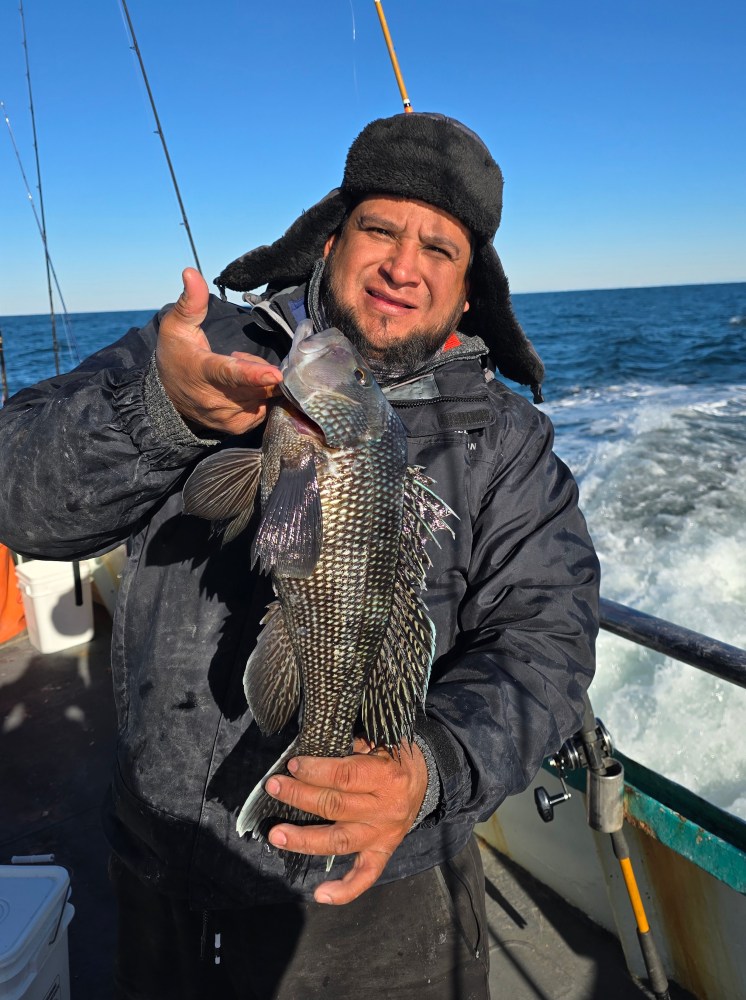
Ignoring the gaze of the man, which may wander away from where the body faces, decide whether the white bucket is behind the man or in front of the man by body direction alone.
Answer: behind

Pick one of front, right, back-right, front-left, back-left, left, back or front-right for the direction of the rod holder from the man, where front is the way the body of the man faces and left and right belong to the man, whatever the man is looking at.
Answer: left

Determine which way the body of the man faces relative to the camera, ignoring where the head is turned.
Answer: toward the camera

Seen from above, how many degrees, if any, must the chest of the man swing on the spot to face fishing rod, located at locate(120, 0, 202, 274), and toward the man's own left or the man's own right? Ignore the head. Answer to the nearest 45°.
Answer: approximately 180°

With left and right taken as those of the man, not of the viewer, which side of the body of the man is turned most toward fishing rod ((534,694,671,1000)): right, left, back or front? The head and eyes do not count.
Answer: left

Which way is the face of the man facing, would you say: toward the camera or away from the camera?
toward the camera
